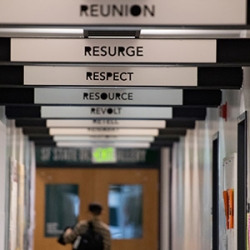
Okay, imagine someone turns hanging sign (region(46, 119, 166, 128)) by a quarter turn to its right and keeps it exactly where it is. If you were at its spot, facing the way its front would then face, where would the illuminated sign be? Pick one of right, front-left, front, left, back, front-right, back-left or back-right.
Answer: right

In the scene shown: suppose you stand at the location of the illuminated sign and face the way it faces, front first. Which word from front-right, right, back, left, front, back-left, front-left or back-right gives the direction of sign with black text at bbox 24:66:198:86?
front

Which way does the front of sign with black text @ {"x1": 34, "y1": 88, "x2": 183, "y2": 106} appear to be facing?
toward the camera

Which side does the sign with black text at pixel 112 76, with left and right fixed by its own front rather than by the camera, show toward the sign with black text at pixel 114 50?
front

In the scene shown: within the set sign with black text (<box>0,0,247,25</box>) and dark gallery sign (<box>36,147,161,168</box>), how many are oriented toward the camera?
2

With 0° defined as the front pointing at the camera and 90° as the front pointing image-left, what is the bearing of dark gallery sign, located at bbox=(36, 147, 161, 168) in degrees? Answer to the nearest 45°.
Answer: approximately 0°

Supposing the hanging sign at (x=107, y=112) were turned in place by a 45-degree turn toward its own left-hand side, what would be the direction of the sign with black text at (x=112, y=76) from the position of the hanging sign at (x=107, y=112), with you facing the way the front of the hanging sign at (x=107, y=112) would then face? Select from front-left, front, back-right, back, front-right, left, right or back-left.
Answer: front-right

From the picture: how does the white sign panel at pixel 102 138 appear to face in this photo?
toward the camera

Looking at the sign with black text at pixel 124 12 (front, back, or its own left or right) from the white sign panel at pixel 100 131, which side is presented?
back

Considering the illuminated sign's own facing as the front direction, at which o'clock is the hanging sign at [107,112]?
The hanging sign is roughly at 12 o'clock from the illuminated sign.

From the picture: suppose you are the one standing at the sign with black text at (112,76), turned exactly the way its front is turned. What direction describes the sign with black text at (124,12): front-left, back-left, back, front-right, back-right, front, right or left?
front

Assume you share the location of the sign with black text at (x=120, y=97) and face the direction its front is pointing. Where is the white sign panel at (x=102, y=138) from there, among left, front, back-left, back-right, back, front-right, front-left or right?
back

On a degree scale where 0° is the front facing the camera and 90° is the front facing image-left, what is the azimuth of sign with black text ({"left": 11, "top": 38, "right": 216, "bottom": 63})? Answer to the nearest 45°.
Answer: approximately 0°
